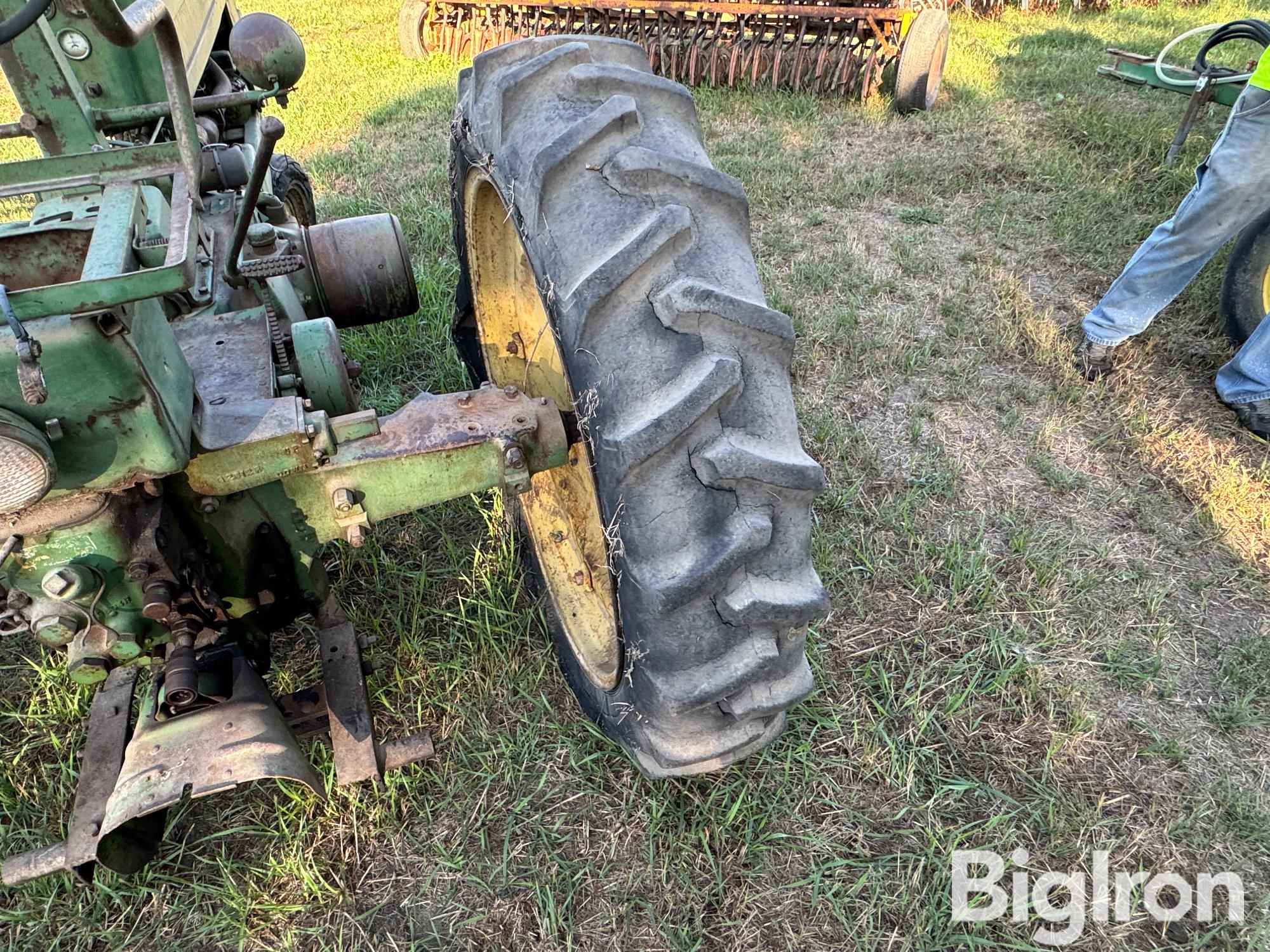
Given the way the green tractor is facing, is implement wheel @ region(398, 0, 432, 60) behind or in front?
in front

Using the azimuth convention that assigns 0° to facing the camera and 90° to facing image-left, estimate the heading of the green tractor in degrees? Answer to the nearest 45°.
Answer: approximately 180°

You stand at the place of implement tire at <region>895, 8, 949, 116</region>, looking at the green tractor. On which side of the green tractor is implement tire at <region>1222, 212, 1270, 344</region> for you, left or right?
left

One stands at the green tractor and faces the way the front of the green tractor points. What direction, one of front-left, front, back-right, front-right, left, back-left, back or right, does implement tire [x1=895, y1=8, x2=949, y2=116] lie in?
front-right

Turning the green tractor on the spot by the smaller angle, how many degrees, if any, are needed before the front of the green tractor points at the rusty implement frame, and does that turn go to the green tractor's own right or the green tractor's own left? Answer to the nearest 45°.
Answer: approximately 45° to the green tractor's own right

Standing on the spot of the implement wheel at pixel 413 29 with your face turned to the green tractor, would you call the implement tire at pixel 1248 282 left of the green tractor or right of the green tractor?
left

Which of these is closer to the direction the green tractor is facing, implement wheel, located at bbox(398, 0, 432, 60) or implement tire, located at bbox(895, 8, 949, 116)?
the implement wheel
